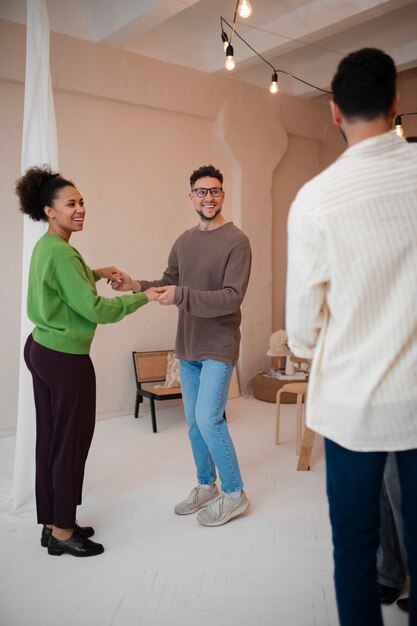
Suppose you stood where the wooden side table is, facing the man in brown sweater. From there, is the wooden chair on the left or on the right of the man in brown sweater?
right

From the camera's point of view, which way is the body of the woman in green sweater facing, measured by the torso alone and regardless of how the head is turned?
to the viewer's right

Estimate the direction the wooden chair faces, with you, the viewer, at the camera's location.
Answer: facing the viewer and to the right of the viewer

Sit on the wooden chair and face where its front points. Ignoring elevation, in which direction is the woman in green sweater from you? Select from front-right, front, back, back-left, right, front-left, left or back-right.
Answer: front-right

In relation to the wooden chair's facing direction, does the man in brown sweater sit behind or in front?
in front

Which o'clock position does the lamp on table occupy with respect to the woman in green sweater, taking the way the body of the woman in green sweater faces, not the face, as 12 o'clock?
The lamp on table is roughly at 10 o'clock from the woman in green sweater.

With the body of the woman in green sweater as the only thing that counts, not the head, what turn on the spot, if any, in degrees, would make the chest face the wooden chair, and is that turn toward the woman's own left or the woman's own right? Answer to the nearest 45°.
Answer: approximately 90° to the woman's own left

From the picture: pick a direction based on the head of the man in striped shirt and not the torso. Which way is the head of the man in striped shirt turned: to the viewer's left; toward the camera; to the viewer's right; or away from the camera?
away from the camera

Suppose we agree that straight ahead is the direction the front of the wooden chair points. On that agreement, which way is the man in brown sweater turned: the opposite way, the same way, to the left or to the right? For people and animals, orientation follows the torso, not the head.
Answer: to the right

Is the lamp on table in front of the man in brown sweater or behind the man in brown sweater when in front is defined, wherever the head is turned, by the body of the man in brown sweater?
behind

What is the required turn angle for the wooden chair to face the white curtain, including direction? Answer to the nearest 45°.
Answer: approximately 45° to its right

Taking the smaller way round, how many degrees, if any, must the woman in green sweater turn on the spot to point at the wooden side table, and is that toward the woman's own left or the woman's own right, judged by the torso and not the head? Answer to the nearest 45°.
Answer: approximately 45° to the woman's own left
